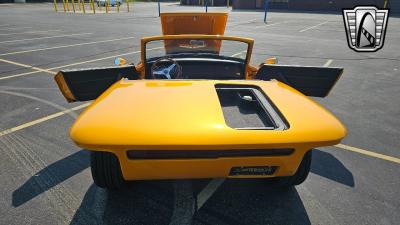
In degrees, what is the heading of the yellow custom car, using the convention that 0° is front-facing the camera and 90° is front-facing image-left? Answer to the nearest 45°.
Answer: approximately 180°
